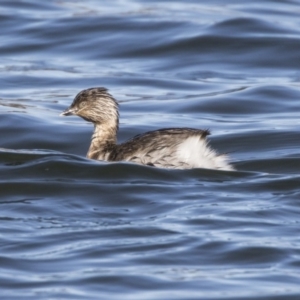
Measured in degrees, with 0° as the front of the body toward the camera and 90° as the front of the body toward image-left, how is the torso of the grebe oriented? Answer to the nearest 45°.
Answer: approximately 90°
